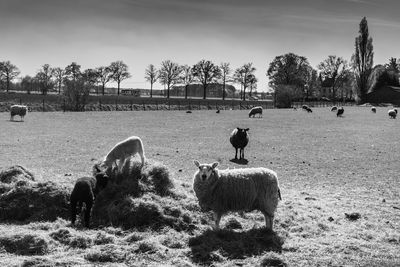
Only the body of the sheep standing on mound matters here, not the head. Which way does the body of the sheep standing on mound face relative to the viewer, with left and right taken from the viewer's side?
facing to the left of the viewer

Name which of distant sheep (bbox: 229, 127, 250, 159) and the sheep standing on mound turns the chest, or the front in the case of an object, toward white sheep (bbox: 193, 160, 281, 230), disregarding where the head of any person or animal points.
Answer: the distant sheep

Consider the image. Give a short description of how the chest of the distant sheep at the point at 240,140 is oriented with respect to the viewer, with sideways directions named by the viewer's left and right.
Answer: facing the viewer

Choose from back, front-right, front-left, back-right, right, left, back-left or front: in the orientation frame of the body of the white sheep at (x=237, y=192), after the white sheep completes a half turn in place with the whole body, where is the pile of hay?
back

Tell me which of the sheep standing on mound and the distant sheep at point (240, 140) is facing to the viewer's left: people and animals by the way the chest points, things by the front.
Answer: the sheep standing on mound

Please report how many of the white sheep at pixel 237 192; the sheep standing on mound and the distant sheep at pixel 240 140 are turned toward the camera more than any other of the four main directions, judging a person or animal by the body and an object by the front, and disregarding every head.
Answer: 1

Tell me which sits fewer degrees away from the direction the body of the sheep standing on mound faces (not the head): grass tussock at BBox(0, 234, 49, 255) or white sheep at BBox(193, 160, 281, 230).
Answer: the grass tussock

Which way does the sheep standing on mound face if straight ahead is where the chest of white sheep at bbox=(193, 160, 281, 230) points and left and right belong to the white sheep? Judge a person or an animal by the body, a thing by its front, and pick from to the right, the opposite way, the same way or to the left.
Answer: the same way

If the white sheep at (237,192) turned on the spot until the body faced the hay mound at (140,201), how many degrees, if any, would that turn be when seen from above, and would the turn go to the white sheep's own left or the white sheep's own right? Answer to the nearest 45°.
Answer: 0° — it already faces it

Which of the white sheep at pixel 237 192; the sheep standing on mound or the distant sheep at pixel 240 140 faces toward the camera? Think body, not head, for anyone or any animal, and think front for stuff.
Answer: the distant sheep

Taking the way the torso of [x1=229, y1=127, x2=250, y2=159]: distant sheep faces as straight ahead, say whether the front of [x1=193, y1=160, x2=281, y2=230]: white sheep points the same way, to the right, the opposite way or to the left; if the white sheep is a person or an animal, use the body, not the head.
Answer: to the right

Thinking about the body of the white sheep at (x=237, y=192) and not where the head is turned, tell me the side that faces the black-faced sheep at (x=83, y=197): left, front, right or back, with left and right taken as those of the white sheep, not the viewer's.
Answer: front

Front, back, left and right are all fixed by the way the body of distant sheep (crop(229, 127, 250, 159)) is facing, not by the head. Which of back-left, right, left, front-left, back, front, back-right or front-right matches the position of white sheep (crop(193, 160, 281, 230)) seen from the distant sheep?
front

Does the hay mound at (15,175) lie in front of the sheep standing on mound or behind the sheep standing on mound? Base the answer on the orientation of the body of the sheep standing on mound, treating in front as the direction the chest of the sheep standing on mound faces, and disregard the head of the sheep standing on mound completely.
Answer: in front

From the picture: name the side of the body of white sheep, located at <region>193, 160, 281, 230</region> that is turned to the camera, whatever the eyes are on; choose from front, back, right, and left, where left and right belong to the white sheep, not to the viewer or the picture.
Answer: left
